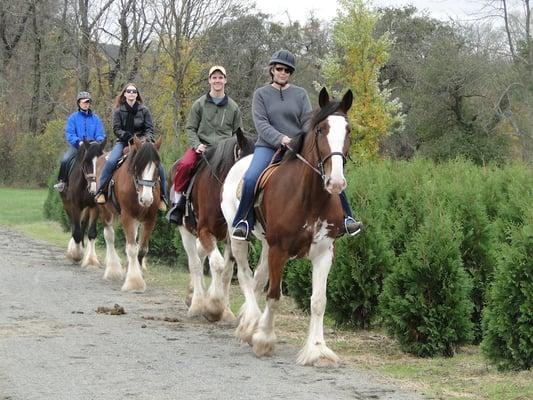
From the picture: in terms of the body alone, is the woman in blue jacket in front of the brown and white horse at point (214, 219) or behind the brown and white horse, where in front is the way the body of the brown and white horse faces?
behind

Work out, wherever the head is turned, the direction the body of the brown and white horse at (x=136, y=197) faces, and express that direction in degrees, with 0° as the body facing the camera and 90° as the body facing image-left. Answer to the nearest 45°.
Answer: approximately 315°

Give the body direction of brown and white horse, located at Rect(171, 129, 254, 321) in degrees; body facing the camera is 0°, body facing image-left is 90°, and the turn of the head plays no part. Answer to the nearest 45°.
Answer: approximately 315°

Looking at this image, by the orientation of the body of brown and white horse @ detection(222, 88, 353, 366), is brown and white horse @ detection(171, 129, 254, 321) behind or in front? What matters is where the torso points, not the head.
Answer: behind

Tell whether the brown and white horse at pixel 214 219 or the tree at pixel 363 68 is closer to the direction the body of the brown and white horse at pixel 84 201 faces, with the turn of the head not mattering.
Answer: the brown and white horse

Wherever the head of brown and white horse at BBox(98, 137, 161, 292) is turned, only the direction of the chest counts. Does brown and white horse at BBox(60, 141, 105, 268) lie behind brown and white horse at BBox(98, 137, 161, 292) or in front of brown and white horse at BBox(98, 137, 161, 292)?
behind

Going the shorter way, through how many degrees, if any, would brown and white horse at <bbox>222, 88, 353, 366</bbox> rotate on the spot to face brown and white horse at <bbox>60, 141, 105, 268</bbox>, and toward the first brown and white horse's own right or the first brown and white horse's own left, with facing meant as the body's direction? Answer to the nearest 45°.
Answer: approximately 180°
